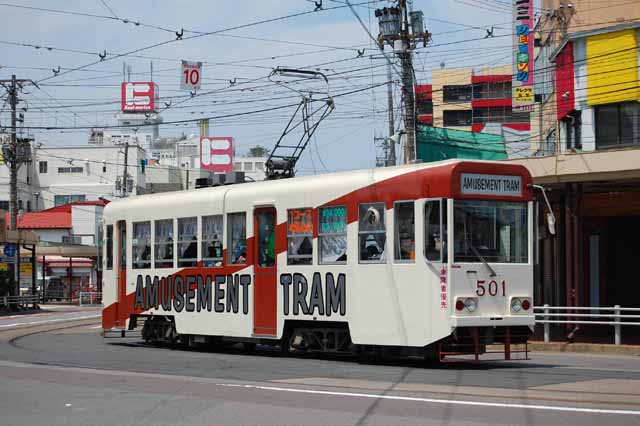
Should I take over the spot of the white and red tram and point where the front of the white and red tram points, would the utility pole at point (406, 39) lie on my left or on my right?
on my left

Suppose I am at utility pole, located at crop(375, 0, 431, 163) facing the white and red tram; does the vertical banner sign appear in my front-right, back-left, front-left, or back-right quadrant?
back-left

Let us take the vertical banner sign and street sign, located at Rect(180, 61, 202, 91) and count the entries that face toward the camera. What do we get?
2

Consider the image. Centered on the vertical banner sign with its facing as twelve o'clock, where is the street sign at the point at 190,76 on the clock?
The street sign is roughly at 3 o'clock from the vertical banner sign.

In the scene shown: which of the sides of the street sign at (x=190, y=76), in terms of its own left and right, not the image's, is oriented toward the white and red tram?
front

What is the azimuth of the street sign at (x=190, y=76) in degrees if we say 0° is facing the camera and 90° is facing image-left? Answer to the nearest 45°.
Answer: approximately 0°

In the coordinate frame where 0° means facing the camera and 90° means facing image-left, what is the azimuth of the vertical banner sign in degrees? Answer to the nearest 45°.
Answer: approximately 0°

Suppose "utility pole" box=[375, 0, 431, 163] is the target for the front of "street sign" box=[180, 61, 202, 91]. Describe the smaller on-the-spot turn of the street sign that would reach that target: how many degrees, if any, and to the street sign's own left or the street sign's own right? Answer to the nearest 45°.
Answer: approximately 45° to the street sign's own left
